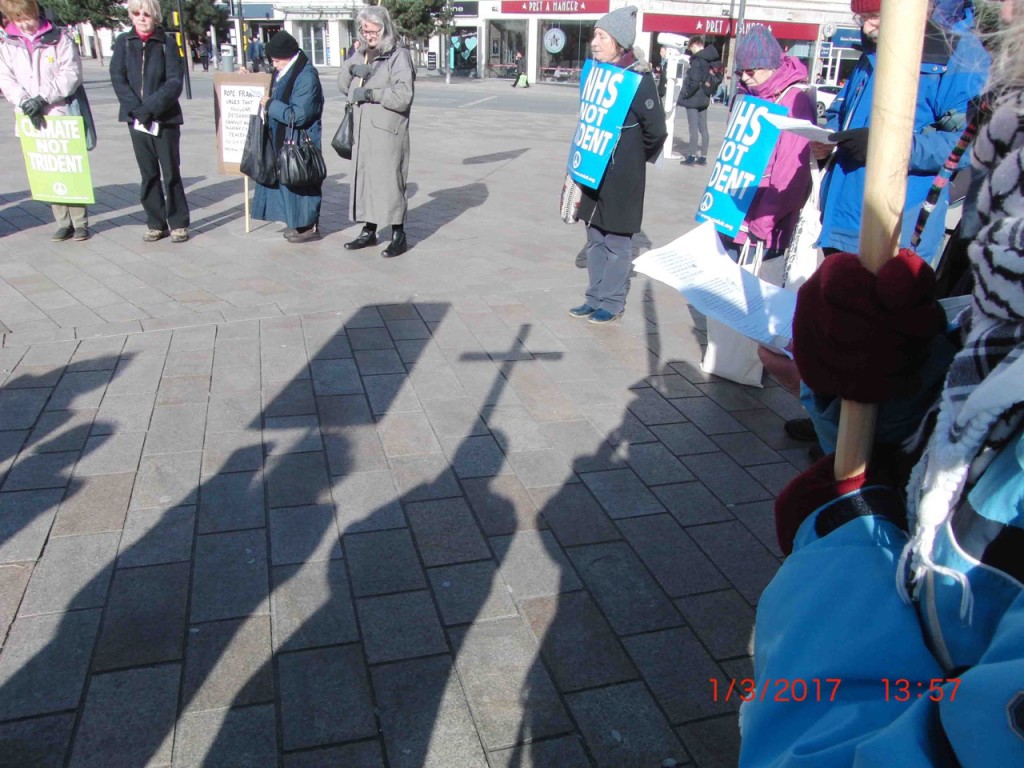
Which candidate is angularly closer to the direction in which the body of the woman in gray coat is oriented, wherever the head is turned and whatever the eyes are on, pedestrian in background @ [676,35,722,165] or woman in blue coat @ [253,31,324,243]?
the woman in blue coat

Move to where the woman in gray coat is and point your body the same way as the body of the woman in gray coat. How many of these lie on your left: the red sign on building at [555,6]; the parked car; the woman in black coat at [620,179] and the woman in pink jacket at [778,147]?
3

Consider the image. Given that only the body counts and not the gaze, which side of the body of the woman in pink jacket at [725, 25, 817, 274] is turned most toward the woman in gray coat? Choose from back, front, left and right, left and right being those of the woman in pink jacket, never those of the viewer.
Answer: right

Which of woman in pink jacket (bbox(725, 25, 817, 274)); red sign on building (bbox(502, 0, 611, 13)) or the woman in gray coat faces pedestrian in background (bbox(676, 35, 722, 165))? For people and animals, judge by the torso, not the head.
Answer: the red sign on building

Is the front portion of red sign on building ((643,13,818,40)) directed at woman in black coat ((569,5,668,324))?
yes

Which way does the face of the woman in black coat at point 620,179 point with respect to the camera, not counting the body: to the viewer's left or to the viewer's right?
to the viewer's left

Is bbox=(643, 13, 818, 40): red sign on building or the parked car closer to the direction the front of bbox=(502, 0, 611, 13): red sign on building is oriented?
the parked car

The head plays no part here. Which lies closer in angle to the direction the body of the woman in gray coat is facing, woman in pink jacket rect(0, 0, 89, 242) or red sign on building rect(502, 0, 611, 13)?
the woman in pink jacket

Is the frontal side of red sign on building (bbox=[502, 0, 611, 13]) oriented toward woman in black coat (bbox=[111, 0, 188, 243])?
yes

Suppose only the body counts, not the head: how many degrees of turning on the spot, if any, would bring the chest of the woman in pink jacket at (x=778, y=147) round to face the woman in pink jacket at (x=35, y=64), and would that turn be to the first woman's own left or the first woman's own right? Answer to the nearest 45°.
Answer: approximately 45° to the first woman's own right

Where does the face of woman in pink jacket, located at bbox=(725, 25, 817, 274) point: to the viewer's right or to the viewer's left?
to the viewer's left
